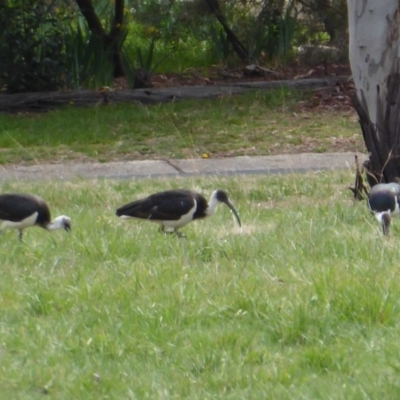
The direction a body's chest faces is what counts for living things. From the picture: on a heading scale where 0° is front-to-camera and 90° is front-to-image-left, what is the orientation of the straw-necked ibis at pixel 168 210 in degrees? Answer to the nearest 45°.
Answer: approximately 270°

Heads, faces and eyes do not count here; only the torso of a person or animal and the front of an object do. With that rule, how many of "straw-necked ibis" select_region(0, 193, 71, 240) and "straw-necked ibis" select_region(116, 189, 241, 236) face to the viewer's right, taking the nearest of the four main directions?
2

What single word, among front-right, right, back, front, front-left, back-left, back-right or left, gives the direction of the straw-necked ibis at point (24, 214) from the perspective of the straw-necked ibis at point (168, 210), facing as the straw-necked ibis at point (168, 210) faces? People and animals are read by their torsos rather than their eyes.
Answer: back

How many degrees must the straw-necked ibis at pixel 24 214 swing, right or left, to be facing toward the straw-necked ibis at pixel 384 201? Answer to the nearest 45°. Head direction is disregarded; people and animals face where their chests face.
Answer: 0° — it already faces it

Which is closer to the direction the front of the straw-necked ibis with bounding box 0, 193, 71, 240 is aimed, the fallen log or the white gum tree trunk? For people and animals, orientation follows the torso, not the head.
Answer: the white gum tree trunk

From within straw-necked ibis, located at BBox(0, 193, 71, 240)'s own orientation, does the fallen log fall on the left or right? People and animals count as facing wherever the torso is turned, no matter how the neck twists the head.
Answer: on its left

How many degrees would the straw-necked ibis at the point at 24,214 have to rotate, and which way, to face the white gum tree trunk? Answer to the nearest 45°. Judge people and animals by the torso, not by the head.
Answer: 0° — it already faces it

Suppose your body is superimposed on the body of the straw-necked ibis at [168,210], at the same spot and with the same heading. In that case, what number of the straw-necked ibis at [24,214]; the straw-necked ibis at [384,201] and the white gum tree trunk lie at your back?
1

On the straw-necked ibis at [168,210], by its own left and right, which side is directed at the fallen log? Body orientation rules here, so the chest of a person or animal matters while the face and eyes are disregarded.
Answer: left

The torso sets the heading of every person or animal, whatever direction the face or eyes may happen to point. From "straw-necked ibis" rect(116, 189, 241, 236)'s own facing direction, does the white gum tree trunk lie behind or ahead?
ahead

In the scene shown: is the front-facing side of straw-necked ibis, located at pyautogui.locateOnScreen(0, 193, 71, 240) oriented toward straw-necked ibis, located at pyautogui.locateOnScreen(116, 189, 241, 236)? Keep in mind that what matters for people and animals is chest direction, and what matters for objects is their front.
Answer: yes

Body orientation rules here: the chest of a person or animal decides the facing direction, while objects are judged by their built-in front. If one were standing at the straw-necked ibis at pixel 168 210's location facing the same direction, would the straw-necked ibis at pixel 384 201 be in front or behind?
in front

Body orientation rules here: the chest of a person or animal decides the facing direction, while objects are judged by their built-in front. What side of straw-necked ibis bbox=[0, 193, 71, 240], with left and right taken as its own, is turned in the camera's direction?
right
